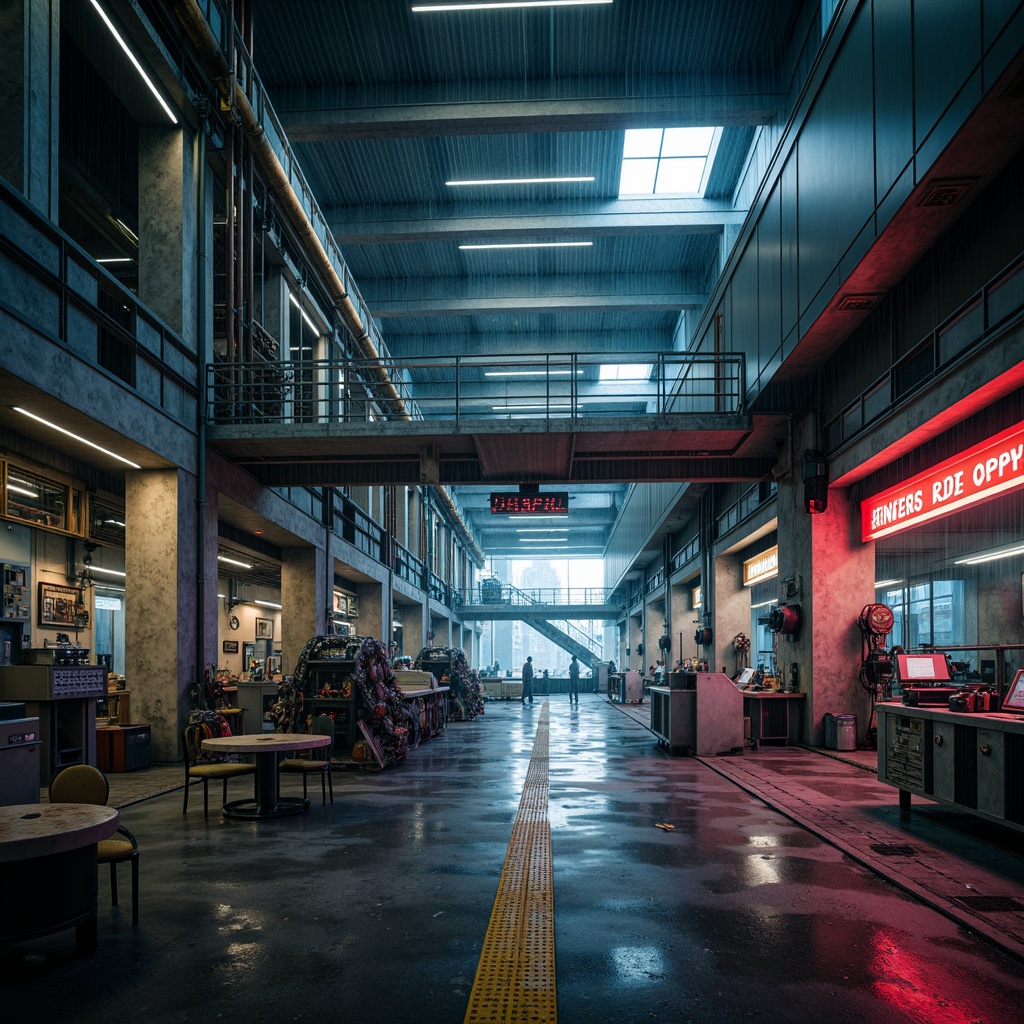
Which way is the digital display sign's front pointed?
toward the camera

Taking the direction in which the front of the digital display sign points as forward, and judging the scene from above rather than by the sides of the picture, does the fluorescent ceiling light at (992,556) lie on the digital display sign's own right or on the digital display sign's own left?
on the digital display sign's own left

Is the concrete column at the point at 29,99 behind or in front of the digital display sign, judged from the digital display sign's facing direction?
in front

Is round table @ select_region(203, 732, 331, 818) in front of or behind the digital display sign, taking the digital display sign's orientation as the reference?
in front

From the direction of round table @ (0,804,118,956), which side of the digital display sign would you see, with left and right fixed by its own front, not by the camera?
front

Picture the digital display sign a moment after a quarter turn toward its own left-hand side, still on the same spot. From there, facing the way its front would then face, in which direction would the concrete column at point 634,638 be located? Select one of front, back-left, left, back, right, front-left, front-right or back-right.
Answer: left

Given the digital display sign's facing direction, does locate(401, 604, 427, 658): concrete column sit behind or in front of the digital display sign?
behind
